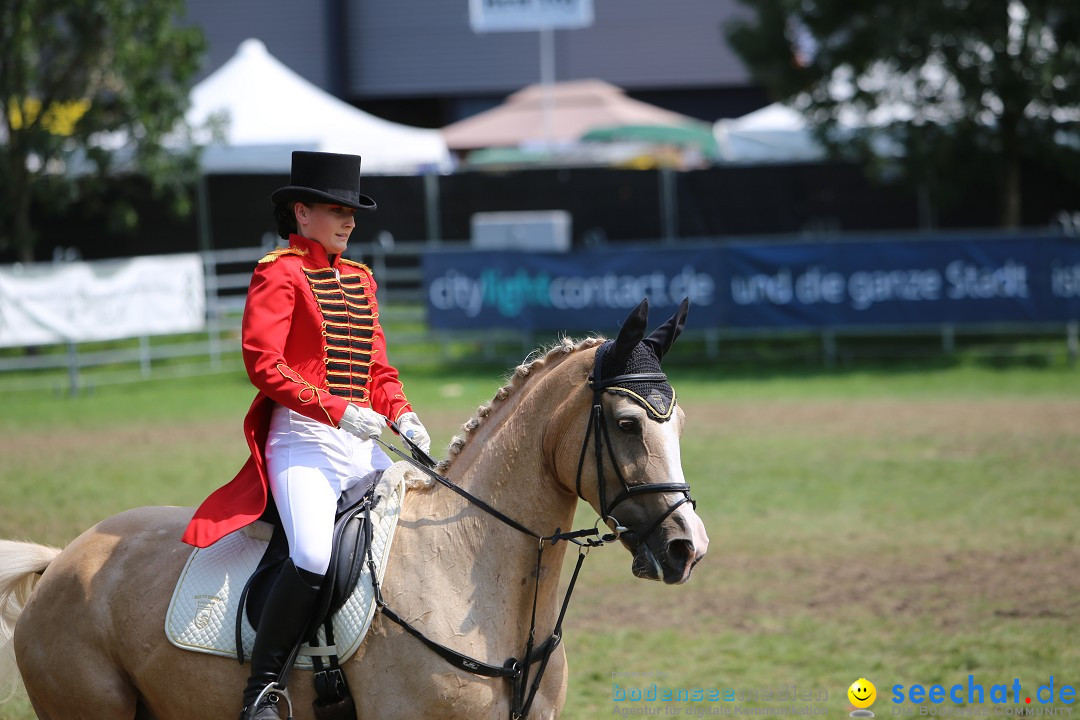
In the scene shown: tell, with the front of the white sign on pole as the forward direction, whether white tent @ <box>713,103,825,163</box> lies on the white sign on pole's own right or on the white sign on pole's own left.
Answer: on the white sign on pole's own left

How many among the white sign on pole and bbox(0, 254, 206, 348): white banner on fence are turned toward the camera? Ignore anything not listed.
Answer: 2

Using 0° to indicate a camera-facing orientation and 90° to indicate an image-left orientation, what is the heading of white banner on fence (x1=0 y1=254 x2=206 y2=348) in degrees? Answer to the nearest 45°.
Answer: approximately 0°

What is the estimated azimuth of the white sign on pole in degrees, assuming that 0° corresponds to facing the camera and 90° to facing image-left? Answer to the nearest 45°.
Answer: approximately 0°

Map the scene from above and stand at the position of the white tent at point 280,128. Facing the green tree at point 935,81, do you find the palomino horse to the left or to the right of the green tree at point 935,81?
right

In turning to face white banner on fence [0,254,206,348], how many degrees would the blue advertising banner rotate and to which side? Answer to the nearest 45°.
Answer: approximately 90° to its right

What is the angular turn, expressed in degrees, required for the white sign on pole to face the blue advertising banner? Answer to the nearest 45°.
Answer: approximately 45° to its left

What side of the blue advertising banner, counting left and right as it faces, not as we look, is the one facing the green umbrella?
back

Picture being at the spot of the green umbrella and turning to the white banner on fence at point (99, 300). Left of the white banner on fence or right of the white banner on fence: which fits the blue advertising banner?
left
